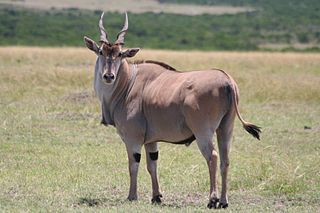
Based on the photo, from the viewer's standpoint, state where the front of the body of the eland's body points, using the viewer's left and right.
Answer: facing away from the viewer and to the left of the viewer
